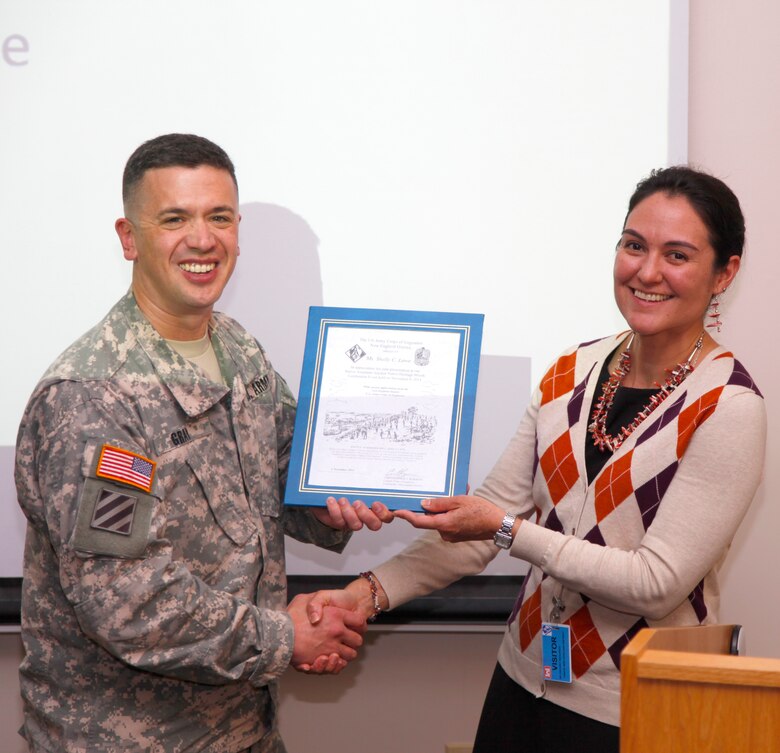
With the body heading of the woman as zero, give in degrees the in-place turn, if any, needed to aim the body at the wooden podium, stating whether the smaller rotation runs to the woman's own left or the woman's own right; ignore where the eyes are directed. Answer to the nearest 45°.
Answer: approximately 45° to the woman's own left

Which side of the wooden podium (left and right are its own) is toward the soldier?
right

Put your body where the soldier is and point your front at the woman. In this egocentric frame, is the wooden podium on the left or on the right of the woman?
right

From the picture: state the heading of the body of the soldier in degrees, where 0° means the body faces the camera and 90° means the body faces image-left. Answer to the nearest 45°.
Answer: approximately 315°

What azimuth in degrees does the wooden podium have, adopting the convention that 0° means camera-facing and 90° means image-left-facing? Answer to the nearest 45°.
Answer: approximately 0°

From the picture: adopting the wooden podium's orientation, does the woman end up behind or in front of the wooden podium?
behind
